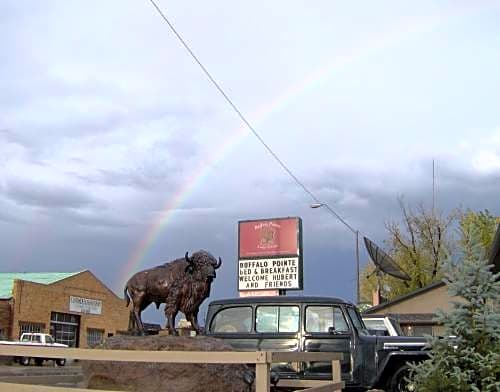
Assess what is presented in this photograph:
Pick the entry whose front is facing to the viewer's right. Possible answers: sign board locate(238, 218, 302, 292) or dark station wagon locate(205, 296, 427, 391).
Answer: the dark station wagon

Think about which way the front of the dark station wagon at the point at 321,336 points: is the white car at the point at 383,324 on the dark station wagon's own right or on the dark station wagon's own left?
on the dark station wagon's own left

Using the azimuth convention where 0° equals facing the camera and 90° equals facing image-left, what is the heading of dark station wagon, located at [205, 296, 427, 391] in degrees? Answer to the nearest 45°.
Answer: approximately 270°

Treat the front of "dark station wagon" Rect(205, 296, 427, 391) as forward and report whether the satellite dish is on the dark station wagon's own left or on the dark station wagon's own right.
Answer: on the dark station wagon's own left

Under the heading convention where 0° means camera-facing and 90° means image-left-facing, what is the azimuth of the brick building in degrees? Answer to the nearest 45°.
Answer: approximately 315°

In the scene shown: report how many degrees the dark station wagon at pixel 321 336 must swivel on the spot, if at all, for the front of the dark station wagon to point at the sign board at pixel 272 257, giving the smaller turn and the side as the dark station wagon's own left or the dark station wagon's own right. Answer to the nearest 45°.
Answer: approximately 90° to the dark station wagon's own left

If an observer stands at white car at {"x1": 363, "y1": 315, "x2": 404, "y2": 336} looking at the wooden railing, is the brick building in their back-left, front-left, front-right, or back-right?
back-right

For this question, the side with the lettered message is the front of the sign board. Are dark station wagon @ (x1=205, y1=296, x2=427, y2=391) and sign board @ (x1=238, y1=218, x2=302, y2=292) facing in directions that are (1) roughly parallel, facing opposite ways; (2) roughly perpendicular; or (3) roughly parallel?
roughly perpendicular
